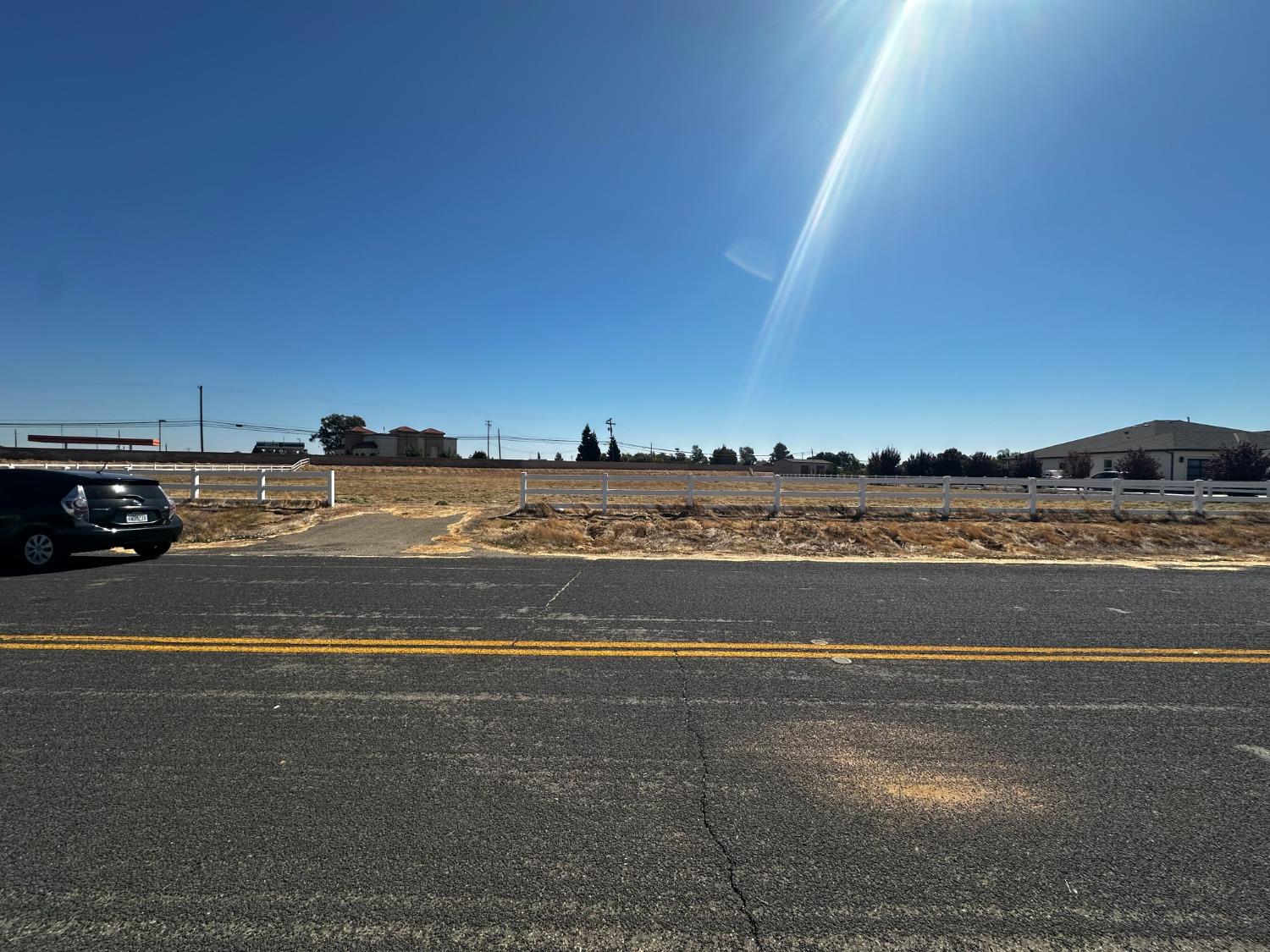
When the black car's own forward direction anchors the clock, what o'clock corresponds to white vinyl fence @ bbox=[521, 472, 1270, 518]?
The white vinyl fence is roughly at 5 o'clock from the black car.

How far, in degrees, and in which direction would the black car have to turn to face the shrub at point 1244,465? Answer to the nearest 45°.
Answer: approximately 135° to its right

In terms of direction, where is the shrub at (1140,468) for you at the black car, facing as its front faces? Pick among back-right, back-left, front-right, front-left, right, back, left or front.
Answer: back-right

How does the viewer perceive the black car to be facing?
facing away from the viewer and to the left of the viewer

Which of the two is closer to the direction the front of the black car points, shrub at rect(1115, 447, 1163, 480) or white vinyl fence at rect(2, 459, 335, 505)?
the white vinyl fence

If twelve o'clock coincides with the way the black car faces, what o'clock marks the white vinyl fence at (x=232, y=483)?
The white vinyl fence is roughly at 2 o'clock from the black car.

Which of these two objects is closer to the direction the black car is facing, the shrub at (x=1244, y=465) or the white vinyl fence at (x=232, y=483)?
the white vinyl fence
